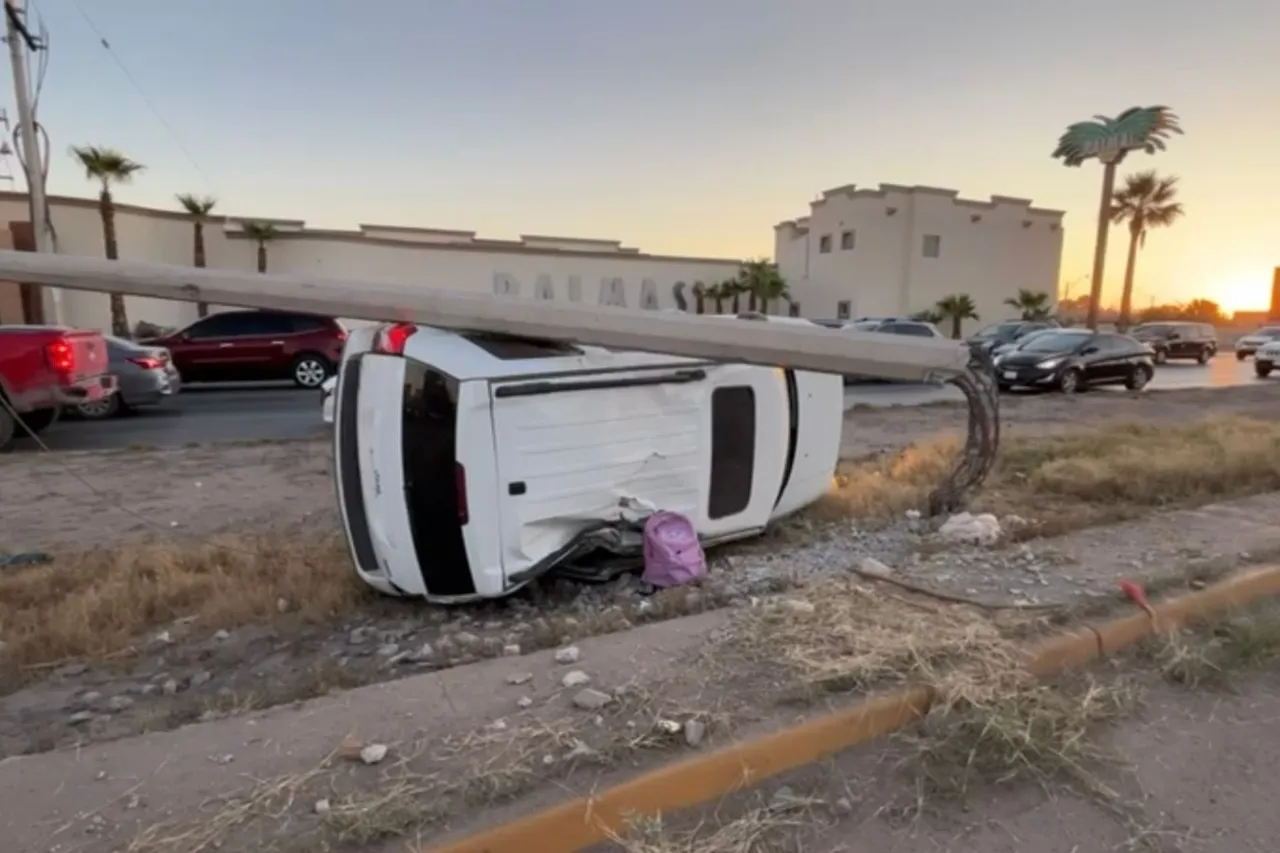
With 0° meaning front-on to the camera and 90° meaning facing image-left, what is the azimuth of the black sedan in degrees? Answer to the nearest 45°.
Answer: approximately 45°

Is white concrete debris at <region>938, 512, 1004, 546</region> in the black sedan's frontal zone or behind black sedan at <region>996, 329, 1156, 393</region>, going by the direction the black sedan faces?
frontal zone

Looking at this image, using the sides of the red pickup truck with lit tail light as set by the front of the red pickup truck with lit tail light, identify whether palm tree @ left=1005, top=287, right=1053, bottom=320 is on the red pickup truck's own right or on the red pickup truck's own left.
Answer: on the red pickup truck's own right

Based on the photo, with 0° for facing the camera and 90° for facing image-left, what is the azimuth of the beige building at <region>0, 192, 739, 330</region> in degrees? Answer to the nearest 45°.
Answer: approximately 315°

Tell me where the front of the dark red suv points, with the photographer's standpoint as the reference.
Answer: facing to the left of the viewer

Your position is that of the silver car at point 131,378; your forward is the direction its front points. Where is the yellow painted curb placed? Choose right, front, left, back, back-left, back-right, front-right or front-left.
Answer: back-left

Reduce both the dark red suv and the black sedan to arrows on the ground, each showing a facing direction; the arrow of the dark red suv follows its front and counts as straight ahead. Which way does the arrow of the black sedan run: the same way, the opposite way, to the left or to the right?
the same way

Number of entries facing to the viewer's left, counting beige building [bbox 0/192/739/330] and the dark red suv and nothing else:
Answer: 1

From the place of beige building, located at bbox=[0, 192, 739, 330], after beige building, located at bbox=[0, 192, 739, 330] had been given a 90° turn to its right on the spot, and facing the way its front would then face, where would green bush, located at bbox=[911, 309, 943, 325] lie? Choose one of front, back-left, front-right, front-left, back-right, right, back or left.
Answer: back-left

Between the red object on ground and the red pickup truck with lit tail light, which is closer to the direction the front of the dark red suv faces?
the red pickup truck with lit tail light

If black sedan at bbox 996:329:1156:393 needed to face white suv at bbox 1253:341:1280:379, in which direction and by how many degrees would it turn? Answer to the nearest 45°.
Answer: approximately 180°

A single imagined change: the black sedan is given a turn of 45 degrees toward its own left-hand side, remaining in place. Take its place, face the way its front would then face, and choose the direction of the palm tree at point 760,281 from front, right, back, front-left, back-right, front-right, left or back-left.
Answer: back-right

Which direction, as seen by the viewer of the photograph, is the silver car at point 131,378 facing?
facing away from the viewer and to the left of the viewer

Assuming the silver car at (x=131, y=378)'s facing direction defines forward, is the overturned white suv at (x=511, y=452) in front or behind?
behind

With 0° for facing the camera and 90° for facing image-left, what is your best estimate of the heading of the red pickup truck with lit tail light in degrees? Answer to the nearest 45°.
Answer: approximately 135°

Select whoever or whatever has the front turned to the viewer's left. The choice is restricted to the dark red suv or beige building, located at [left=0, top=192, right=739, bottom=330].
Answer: the dark red suv

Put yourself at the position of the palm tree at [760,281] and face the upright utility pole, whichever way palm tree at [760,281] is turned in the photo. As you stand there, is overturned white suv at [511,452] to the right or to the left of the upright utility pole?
left
